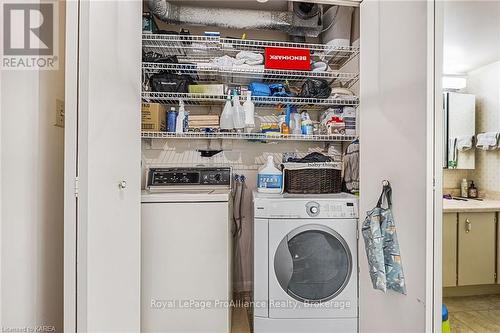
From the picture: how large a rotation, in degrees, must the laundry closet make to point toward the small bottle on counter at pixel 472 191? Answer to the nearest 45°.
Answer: approximately 90° to its left

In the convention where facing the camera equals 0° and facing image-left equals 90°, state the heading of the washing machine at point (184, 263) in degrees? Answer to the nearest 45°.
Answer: approximately 0°

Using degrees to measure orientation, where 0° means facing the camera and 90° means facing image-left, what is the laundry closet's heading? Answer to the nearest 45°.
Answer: approximately 0°
